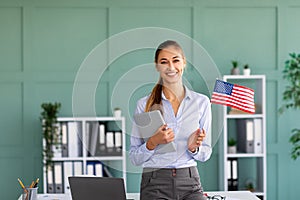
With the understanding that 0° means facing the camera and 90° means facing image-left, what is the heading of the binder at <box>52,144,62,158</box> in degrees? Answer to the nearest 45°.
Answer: approximately 0°

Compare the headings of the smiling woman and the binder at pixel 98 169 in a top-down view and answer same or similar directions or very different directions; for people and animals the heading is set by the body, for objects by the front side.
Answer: same or similar directions

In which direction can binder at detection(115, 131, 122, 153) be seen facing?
toward the camera

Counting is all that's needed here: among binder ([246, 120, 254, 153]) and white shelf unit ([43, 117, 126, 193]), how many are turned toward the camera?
2

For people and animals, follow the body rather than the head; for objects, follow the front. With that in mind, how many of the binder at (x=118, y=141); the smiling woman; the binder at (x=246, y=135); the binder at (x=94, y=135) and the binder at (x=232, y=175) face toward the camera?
5

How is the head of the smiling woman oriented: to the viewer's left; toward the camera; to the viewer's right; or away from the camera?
toward the camera

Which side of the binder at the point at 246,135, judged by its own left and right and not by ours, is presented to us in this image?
front

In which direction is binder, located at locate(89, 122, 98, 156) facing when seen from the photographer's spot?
facing the viewer

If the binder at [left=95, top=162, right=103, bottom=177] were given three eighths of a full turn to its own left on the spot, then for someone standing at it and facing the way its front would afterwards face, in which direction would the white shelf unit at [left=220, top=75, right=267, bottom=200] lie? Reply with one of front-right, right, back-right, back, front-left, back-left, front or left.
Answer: front-right

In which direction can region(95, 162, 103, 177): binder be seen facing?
toward the camera

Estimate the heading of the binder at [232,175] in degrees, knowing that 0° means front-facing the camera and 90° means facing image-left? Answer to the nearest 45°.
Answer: approximately 0°

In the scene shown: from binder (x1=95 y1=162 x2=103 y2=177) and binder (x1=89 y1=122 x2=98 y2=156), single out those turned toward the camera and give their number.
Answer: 2

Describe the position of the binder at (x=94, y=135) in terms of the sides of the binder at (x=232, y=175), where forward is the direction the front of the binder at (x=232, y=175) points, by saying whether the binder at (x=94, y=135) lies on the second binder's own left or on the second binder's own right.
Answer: on the second binder's own right
